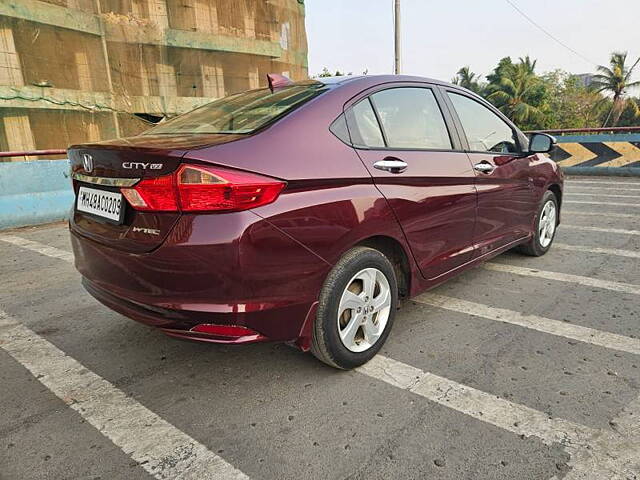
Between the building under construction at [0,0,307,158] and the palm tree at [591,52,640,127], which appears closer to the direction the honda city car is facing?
the palm tree

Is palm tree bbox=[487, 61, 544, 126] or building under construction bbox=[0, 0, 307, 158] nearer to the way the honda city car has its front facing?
the palm tree

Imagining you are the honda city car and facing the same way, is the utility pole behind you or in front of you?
in front

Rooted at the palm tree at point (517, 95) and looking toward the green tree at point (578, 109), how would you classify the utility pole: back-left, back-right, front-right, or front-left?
back-right

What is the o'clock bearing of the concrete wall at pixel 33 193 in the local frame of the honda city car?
The concrete wall is roughly at 9 o'clock from the honda city car.

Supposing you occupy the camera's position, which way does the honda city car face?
facing away from the viewer and to the right of the viewer

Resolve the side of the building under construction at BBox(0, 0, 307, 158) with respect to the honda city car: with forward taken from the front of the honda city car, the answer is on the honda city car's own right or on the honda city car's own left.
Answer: on the honda city car's own left

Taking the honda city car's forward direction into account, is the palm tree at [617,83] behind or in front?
in front

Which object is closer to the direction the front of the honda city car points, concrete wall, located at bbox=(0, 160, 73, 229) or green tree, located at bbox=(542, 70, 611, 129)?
the green tree

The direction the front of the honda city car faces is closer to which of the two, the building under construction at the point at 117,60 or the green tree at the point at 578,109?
the green tree

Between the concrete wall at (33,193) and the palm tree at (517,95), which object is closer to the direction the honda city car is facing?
the palm tree

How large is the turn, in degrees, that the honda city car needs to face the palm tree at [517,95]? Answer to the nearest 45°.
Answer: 0° — it already faces it
